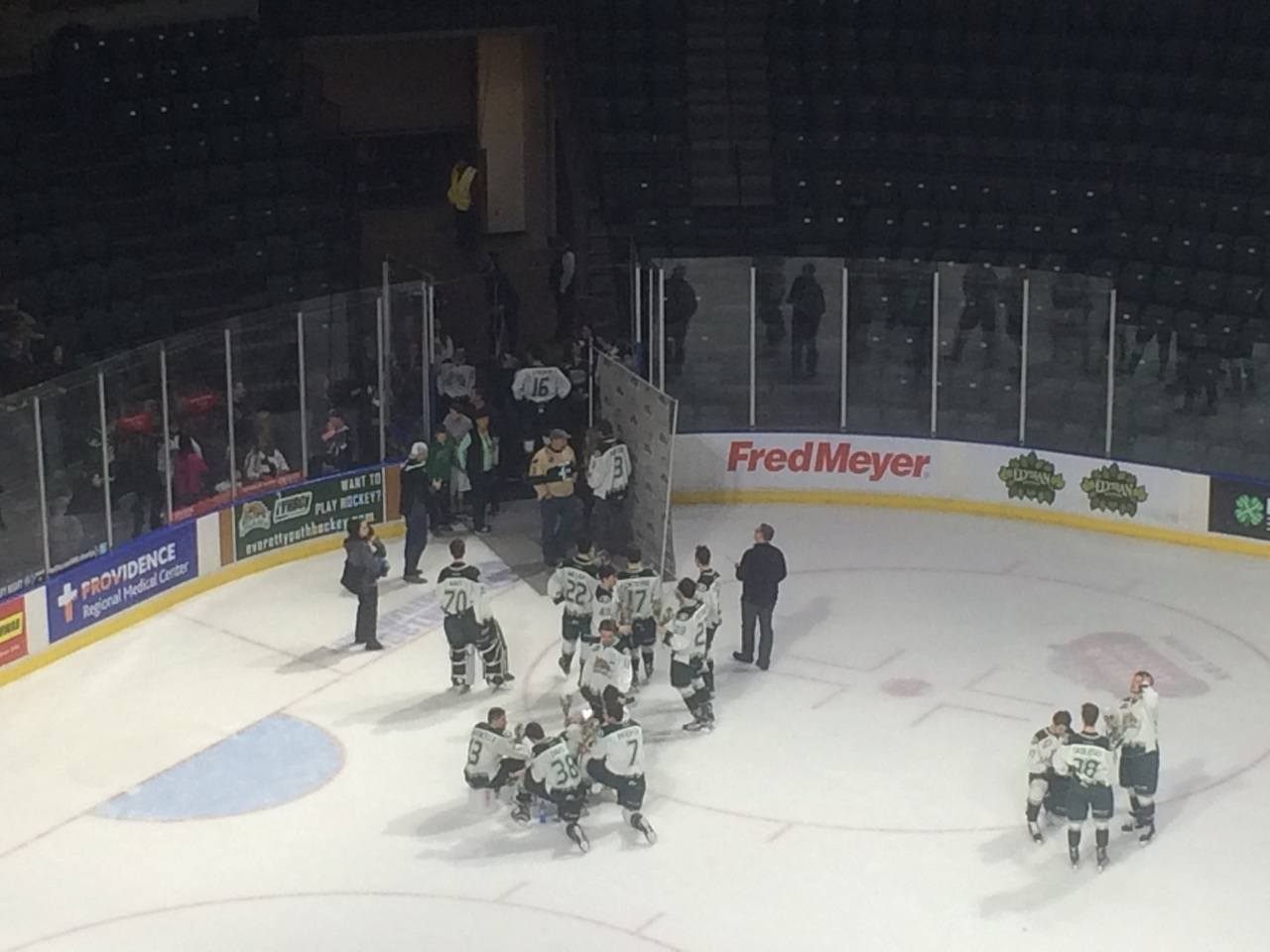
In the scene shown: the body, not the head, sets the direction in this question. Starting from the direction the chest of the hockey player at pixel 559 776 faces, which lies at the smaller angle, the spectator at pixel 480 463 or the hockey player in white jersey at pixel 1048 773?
the spectator

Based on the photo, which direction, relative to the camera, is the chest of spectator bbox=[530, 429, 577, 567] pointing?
toward the camera

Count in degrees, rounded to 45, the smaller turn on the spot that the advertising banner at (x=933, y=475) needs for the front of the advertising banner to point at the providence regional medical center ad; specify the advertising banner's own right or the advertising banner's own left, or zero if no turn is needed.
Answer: approximately 45° to the advertising banner's own right

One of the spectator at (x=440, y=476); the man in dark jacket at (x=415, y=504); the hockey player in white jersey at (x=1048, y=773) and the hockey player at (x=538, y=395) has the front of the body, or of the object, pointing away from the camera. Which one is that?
the hockey player

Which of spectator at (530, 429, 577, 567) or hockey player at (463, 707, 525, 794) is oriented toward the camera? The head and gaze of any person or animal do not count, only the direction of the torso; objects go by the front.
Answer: the spectator

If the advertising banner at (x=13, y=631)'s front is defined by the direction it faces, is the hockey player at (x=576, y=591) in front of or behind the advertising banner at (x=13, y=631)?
in front

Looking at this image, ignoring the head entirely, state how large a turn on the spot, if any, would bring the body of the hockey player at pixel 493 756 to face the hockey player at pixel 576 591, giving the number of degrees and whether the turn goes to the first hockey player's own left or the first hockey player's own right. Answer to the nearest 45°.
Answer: approximately 45° to the first hockey player's own left

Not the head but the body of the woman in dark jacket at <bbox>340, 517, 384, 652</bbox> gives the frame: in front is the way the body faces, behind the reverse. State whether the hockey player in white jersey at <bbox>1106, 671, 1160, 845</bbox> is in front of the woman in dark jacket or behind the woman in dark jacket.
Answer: in front

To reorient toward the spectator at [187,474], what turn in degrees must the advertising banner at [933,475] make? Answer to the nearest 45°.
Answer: approximately 45° to its right

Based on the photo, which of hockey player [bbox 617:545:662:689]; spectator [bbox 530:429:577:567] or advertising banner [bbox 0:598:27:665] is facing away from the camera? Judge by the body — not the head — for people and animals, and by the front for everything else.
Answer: the hockey player

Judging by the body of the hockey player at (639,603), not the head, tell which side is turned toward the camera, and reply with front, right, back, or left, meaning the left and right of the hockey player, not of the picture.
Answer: back

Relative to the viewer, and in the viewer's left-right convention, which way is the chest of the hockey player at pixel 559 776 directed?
facing away from the viewer and to the left of the viewer

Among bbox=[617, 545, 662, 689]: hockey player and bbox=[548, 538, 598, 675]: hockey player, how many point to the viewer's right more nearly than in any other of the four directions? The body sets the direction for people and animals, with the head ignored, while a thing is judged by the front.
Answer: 0

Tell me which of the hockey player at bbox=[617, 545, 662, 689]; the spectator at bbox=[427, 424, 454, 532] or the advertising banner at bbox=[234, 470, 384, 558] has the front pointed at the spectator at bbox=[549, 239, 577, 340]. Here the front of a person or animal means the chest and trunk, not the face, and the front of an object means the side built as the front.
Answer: the hockey player

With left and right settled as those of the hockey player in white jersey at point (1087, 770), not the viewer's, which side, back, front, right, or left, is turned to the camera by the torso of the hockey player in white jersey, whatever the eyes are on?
back

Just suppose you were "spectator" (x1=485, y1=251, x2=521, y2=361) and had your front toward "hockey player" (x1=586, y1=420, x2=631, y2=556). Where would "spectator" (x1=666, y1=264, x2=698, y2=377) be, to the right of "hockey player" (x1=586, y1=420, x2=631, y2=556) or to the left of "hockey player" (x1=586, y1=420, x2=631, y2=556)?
left

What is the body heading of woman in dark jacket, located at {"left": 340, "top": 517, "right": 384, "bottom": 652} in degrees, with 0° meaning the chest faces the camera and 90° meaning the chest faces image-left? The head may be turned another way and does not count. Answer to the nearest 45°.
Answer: approximately 270°

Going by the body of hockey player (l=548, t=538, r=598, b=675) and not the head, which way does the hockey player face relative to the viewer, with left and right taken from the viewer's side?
facing away from the viewer
